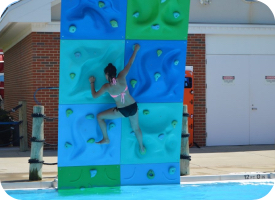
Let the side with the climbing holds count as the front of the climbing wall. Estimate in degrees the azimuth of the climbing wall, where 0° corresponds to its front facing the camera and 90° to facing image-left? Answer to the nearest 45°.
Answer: approximately 0°

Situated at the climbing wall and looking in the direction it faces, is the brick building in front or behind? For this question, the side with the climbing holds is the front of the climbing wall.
behind

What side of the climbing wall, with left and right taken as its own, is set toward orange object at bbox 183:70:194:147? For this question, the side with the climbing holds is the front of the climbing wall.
back
